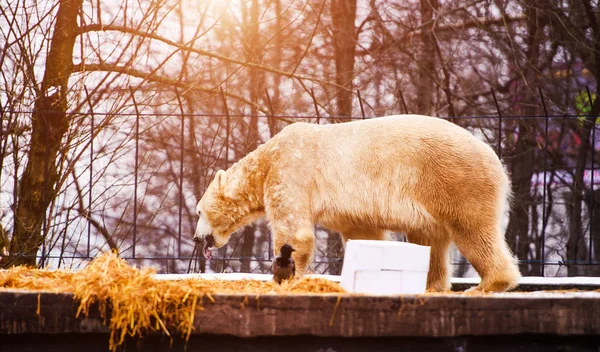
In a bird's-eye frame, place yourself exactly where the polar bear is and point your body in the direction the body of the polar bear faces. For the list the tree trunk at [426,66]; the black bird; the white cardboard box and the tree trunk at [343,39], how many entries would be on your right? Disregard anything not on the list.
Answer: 2

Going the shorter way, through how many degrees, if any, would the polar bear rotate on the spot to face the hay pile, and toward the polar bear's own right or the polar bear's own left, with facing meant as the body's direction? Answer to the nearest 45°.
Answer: approximately 45° to the polar bear's own left

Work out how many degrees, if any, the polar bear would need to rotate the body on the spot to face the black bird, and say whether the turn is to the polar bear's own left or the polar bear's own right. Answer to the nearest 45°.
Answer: approximately 45° to the polar bear's own left

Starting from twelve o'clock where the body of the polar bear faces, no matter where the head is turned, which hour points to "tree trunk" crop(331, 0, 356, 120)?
The tree trunk is roughly at 3 o'clock from the polar bear.

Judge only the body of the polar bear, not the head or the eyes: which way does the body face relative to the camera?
to the viewer's left

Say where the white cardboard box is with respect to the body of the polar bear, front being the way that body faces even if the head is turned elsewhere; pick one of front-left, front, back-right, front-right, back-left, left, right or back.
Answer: left

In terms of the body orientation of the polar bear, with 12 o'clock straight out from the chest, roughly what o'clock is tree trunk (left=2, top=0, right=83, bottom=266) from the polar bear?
The tree trunk is roughly at 1 o'clock from the polar bear.

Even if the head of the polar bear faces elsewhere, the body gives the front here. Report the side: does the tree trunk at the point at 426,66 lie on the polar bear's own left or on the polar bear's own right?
on the polar bear's own right
